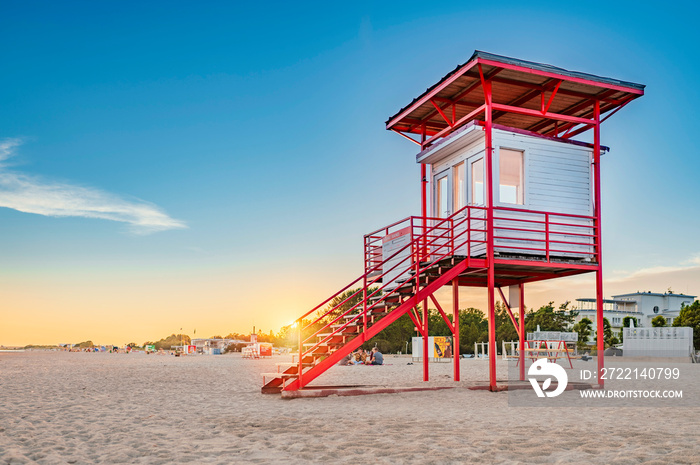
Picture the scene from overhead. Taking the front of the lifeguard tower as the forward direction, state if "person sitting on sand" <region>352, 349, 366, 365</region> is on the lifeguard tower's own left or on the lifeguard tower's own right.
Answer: on the lifeguard tower's own right

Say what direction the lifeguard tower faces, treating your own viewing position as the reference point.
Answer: facing the viewer and to the left of the viewer
